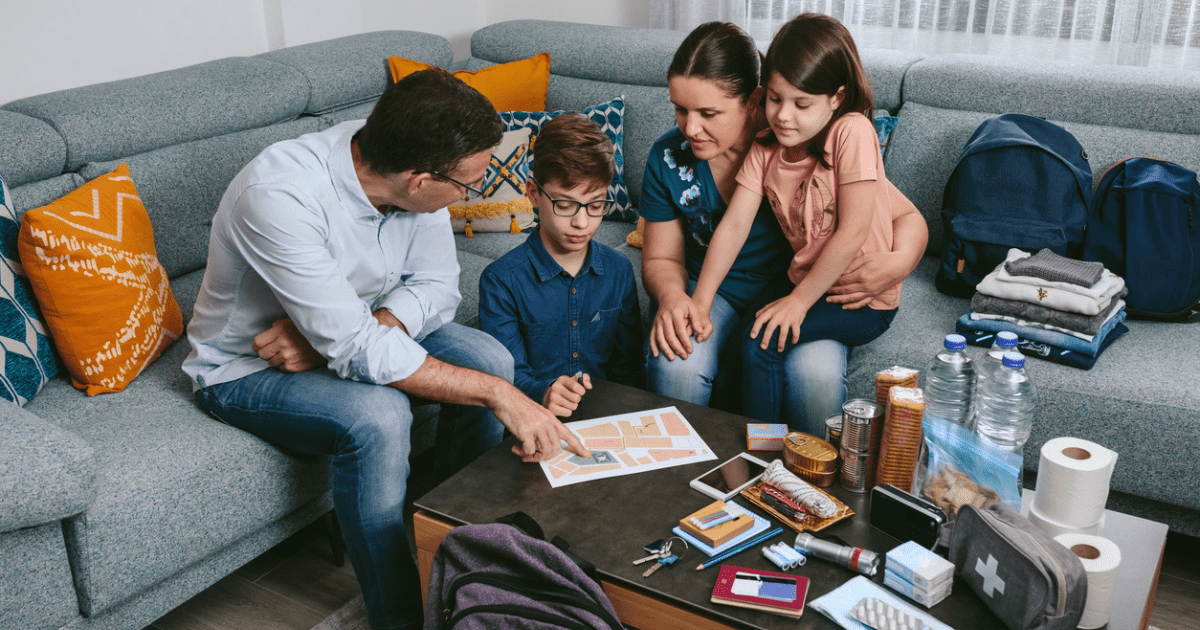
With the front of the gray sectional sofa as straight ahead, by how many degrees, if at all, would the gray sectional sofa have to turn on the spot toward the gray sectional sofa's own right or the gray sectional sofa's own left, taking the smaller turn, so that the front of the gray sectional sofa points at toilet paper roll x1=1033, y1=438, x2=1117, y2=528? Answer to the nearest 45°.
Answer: approximately 45° to the gray sectional sofa's own left

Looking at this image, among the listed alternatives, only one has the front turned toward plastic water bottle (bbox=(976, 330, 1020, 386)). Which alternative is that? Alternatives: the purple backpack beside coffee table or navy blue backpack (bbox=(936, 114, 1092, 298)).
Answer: the navy blue backpack

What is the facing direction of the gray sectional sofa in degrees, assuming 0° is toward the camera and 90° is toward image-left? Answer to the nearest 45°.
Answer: approximately 0°

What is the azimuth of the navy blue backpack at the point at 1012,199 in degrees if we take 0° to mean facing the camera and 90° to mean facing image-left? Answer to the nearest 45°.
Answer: approximately 0°

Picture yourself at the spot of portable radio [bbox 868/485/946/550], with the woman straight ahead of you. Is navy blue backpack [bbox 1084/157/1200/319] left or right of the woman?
right

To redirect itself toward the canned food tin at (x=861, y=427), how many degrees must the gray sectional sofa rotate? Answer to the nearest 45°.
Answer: approximately 45° to its left
